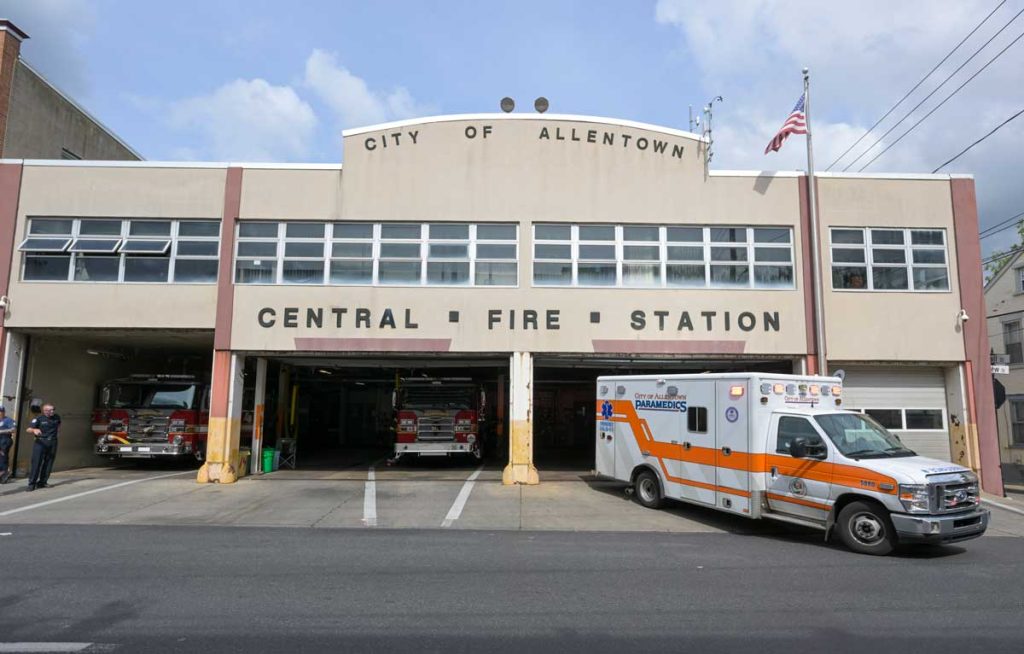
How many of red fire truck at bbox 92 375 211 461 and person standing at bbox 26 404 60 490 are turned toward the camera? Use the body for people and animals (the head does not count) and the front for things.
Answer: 2

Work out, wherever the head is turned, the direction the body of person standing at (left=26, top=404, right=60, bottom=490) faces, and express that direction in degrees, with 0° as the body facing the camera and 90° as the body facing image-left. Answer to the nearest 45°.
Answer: approximately 0°

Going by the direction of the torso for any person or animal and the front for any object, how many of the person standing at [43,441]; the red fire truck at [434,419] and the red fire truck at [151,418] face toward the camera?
3

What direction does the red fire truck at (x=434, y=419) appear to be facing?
toward the camera

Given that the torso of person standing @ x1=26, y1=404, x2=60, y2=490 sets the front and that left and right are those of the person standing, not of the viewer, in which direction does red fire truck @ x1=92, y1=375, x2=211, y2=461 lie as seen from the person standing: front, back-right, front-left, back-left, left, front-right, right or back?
back-left

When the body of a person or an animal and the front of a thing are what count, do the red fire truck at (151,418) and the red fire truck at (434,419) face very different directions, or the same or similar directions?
same or similar directions

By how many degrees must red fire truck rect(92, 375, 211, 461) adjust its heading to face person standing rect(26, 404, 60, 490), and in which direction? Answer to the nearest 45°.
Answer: approximately 45° to its right

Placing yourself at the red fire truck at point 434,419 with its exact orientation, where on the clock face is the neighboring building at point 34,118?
The neighboring building is roughly at 3 o'clock from the red fire truck.

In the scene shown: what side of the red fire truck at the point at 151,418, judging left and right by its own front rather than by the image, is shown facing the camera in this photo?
front

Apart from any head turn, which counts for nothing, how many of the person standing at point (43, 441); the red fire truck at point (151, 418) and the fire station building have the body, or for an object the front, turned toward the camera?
3

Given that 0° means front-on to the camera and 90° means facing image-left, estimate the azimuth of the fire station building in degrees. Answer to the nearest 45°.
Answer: approximately 0°

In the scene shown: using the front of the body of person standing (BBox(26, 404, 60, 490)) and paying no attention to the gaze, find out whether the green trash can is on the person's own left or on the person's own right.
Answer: on the person's own left

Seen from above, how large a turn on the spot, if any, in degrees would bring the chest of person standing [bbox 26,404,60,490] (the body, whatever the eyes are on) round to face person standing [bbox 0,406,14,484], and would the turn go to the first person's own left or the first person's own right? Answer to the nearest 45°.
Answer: approximately 135° to the first person's own right

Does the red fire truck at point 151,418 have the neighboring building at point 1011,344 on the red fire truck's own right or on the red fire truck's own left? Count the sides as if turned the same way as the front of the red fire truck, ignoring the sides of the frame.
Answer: on the red fire truck's own left

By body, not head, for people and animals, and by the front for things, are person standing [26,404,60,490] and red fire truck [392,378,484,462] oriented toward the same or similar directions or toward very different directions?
same or similar directions

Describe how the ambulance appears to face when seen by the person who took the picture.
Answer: facing the viewer and to the right of the viewer

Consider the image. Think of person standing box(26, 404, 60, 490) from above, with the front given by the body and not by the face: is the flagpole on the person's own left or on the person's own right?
on the person's own left
